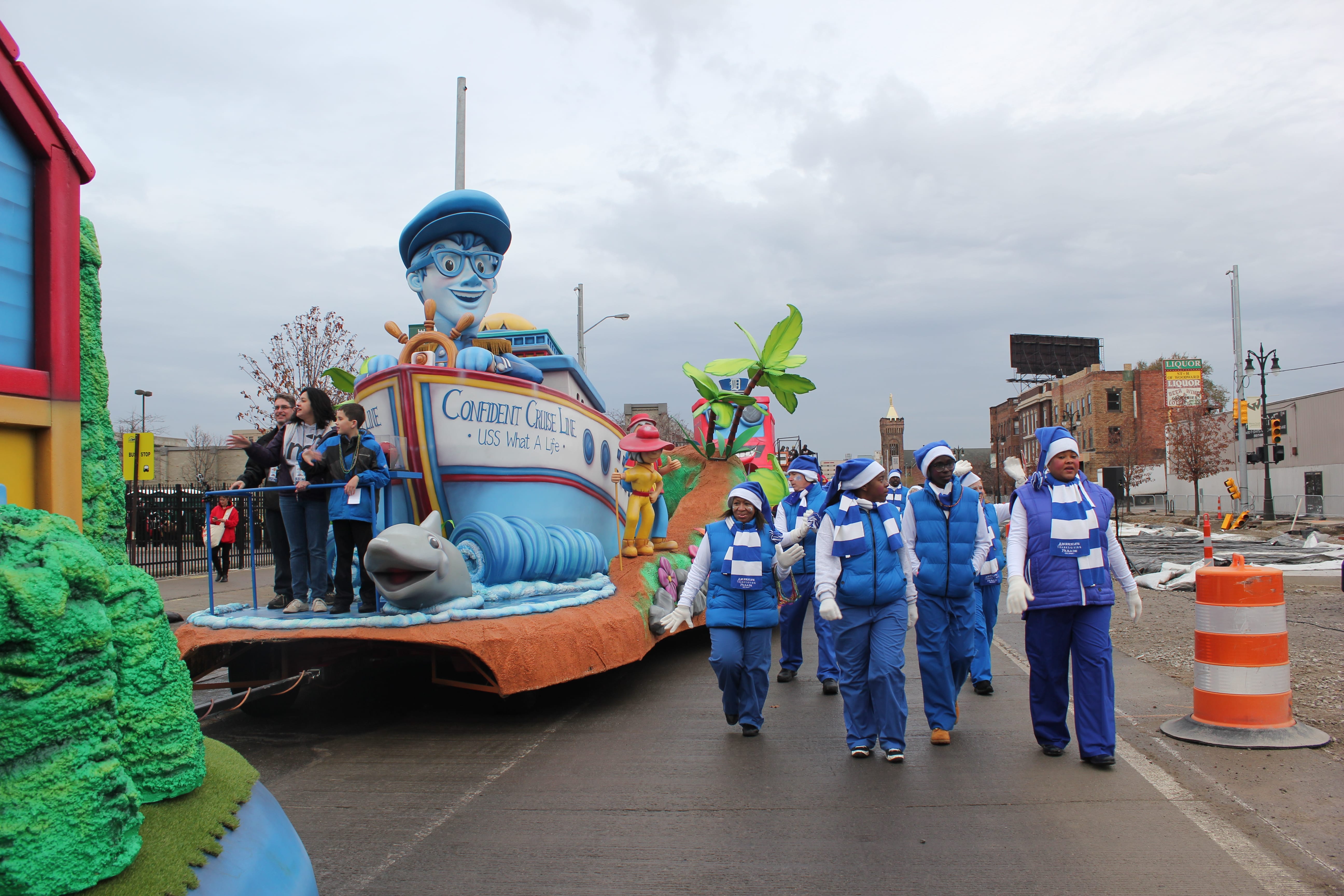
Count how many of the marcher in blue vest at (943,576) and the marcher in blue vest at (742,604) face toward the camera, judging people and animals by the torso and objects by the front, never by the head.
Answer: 2

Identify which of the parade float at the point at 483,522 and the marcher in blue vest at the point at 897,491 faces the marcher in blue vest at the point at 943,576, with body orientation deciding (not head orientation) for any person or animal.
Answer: the marcher in blue vest at the point at 897,491

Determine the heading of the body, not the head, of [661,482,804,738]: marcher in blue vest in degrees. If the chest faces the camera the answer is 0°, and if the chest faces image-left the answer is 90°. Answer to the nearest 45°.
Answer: approximately 0°

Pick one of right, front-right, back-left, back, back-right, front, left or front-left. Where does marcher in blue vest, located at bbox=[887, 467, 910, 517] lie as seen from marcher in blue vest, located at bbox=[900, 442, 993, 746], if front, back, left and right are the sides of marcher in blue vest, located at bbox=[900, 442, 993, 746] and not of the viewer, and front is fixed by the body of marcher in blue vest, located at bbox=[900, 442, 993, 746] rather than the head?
back

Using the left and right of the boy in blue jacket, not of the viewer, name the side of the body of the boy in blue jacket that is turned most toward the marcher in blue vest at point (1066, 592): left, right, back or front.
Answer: left

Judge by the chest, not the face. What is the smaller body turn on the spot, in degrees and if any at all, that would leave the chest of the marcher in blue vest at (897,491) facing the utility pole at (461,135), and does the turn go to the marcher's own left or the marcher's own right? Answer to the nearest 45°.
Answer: approximately 90° to the marcher's own right

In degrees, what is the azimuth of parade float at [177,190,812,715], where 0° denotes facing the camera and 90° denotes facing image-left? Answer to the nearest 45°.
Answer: approximately 45°

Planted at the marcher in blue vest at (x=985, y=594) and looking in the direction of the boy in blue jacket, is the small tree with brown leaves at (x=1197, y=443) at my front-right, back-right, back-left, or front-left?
back-right

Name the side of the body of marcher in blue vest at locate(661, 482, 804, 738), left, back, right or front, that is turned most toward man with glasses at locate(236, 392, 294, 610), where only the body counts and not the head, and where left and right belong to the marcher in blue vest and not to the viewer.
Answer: right

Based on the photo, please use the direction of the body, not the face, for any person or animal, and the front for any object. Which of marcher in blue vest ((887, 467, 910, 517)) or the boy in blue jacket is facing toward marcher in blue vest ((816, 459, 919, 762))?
marcher in blue vest ((887, 467, 910, 517))

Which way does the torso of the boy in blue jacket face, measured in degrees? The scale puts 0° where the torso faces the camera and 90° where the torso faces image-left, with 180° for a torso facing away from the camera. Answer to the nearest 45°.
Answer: approximately 45°
